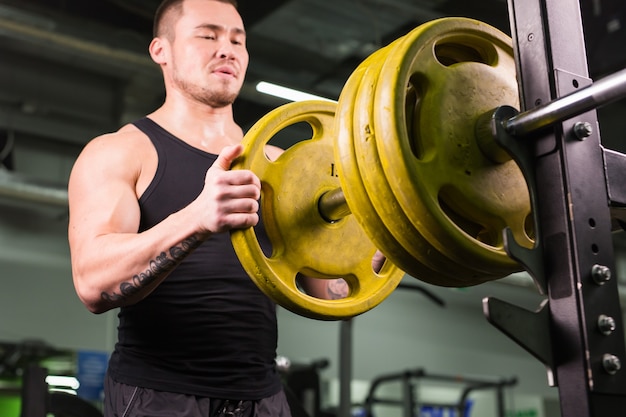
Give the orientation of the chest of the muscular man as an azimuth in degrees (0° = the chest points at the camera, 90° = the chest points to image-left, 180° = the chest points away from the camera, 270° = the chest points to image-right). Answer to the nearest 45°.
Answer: approximately 315°

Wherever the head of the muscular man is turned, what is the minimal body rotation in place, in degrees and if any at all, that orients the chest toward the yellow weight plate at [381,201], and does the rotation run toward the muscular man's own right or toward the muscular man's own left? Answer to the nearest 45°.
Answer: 0° — they already face it

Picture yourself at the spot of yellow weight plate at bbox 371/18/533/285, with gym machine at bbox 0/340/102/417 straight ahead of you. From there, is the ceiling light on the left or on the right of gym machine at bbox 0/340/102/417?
right

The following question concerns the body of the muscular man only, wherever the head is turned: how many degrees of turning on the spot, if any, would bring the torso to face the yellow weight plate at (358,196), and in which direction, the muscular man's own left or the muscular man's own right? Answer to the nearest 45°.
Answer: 0° — they already face it

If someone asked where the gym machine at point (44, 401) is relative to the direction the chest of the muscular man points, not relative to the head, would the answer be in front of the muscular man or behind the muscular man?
behind
